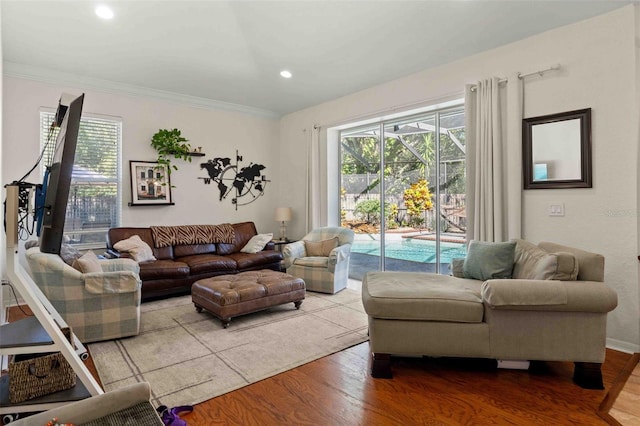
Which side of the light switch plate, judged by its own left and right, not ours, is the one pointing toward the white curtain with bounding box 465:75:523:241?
right

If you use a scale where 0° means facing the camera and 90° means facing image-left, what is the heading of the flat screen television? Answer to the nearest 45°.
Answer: approximately 270°

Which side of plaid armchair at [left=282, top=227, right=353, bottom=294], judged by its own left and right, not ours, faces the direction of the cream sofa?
left

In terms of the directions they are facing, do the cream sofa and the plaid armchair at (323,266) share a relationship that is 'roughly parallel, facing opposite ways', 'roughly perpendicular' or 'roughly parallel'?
roughly perpendicular

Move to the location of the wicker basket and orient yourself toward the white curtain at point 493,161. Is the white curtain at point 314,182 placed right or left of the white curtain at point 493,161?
left

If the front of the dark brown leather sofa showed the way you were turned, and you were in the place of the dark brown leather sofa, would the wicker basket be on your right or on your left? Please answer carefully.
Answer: on your right

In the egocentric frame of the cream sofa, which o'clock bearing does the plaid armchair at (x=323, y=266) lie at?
The plaid armchair is roughly at 1 o'clock from the cream sofa.

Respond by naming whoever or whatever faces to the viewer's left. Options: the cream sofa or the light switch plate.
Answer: the cream sofa
